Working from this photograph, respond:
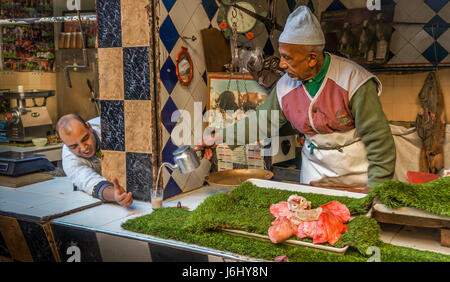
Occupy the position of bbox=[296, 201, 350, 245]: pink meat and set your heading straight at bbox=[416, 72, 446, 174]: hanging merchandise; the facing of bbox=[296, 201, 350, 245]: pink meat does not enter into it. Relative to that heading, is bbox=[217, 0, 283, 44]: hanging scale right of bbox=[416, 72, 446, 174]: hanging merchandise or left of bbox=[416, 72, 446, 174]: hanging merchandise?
left

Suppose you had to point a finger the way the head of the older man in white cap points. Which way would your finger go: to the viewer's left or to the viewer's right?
to the viewer's left

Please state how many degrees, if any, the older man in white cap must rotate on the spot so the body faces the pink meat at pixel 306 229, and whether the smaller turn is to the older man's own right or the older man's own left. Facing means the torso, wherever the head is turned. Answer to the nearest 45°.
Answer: approximately 45° to the older man's own left

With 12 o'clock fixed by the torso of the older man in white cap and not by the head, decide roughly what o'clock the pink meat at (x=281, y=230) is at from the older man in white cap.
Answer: The pink meat is roughly at 11 o'clock from the older man in white cap.

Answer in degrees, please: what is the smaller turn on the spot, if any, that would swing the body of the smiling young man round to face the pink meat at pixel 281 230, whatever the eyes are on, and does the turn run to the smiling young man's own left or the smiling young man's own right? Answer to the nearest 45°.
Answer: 0° — they already face it

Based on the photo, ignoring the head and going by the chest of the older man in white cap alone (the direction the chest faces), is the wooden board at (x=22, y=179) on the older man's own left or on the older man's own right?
on the older man's own right

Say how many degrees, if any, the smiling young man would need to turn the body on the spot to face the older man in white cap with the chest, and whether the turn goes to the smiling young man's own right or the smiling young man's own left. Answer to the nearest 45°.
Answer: approximately 45° to the smiling young man's own left
